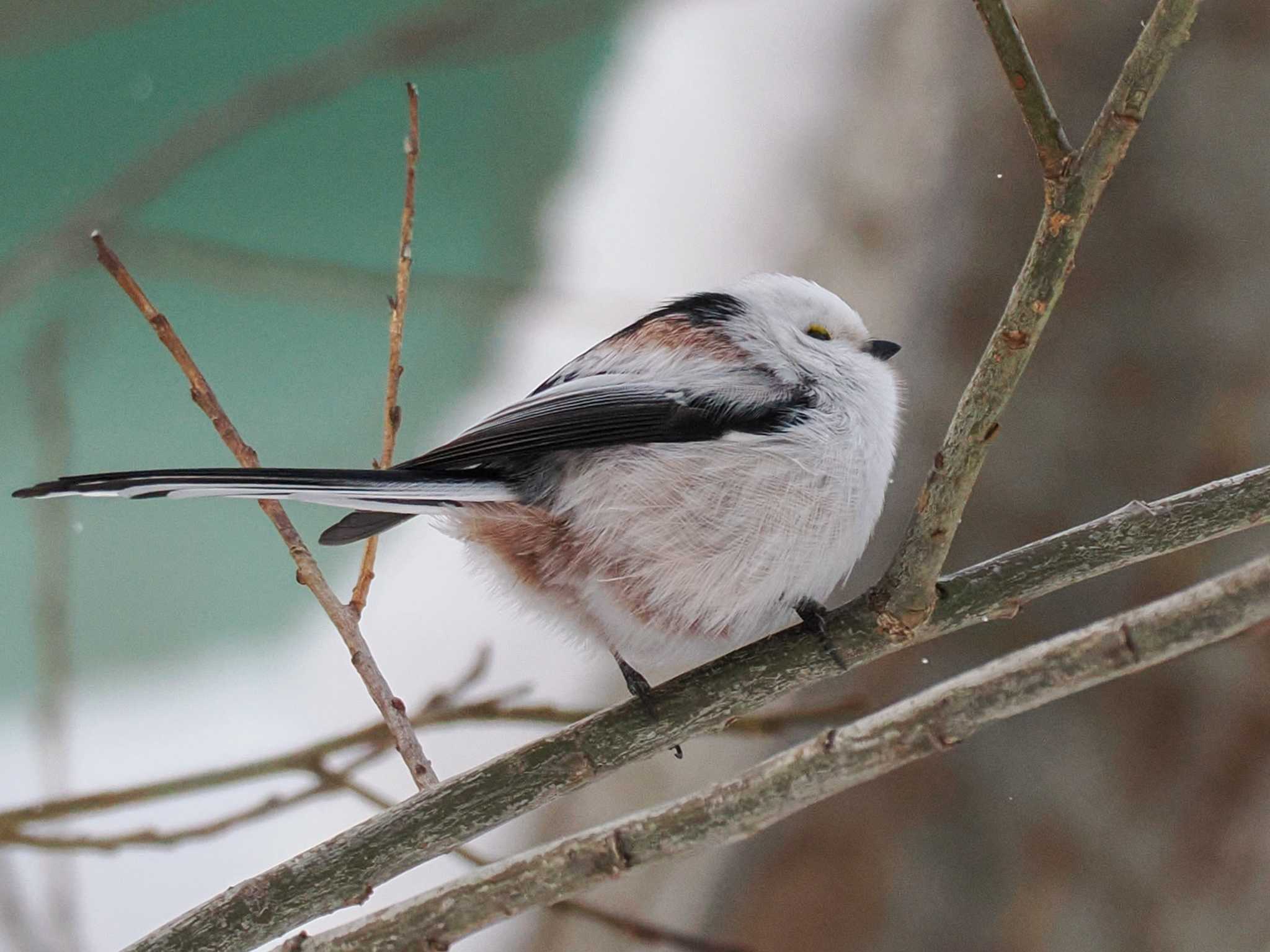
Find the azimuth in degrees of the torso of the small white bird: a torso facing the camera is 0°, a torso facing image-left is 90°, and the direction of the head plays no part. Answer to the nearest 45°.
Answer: approximately 270°

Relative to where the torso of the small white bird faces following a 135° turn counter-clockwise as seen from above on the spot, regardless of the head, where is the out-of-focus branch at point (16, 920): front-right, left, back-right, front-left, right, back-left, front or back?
front

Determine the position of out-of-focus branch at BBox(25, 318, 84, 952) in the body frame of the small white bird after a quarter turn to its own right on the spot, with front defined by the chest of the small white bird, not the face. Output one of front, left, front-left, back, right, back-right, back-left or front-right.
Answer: back-right
